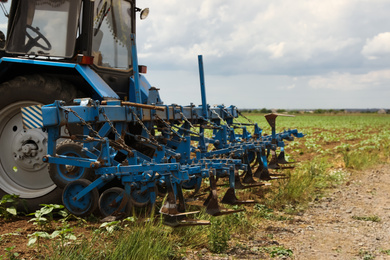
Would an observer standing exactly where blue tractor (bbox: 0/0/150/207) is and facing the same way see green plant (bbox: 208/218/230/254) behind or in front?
behind

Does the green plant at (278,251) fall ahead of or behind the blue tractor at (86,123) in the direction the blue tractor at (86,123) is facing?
behind

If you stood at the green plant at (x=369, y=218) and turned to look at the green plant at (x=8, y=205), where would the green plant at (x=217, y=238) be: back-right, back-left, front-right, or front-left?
front-left

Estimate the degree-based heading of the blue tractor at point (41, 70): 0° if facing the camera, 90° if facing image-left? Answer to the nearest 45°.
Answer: approximately 135°

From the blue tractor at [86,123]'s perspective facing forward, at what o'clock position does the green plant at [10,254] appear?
The green plant is roughly at 8 o'clock from the blue tractor.

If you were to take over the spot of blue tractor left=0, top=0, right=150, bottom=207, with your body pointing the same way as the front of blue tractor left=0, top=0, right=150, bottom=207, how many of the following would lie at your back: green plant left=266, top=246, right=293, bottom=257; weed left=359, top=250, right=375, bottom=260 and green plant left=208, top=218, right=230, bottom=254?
3

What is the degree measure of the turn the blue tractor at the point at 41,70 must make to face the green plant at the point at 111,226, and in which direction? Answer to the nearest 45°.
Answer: approximately 135° to its left
